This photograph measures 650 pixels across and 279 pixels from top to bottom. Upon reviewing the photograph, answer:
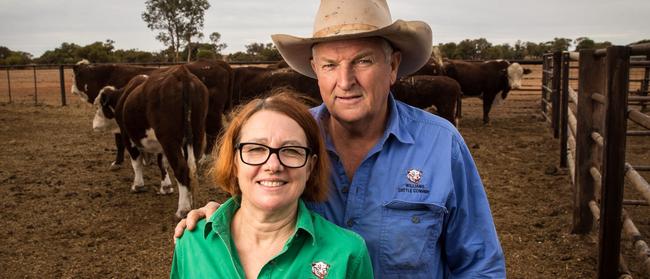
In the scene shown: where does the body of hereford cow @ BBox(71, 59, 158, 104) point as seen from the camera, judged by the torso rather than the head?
to the viewer's left

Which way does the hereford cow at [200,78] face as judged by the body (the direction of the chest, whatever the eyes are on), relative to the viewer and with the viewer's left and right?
facing to the left of the viewer

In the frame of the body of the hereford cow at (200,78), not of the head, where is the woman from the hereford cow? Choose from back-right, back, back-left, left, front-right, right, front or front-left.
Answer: left

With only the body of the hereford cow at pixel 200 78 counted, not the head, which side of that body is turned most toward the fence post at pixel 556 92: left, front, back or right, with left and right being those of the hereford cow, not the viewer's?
back
